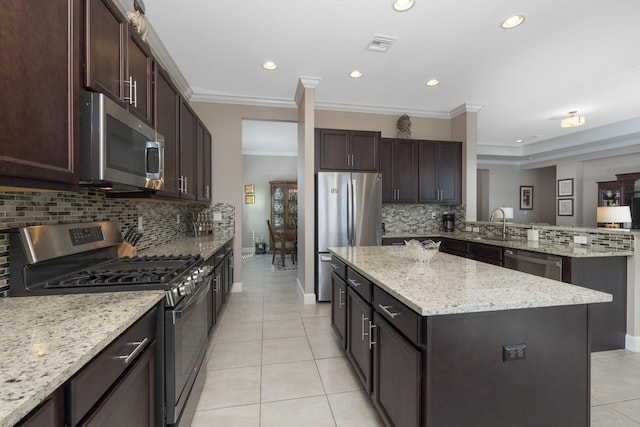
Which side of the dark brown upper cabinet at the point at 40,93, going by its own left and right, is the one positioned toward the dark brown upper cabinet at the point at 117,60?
left

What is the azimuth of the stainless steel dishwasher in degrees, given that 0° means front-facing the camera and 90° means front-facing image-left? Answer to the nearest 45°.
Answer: approximately 45°

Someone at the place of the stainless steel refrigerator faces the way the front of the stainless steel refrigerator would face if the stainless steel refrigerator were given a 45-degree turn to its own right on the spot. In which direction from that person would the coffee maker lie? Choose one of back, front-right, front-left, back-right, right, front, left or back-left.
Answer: back

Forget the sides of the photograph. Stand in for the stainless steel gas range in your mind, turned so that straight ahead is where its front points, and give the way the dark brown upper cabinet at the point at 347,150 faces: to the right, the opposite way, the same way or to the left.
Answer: to the right

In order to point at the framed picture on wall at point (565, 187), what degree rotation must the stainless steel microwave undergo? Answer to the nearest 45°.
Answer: approximately 45° to its left
